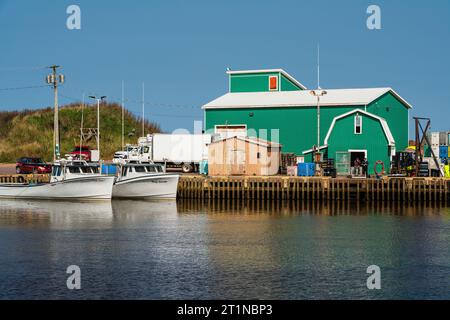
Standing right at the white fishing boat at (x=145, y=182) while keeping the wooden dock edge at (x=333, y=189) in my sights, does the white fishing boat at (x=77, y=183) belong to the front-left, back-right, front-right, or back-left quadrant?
back-right

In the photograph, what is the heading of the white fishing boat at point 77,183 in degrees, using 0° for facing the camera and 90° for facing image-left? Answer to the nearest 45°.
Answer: approximately 270°

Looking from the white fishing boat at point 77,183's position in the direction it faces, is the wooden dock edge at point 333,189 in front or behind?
in front

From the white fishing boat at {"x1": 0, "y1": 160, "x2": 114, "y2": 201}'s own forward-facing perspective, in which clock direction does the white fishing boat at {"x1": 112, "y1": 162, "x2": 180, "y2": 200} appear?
the white fishing boat at {"x1": 112, "y1": 162, "x2": 180, "y2": 200} is roughly at 12 o'clock from the white fishing boat at {"x1": 0, "y1": 160, "x2": 114, "y2": 201}.

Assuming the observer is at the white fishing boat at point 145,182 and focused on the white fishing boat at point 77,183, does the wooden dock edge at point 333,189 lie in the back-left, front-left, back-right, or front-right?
back-left
